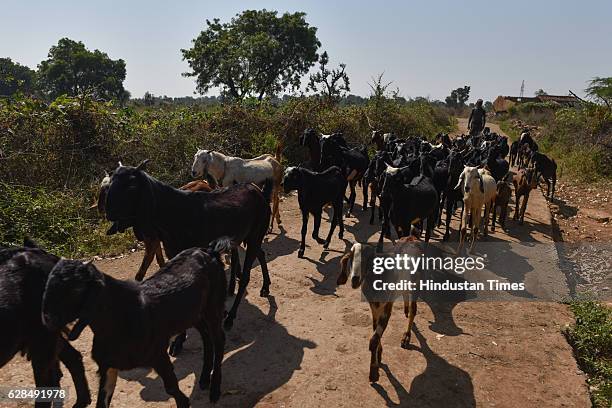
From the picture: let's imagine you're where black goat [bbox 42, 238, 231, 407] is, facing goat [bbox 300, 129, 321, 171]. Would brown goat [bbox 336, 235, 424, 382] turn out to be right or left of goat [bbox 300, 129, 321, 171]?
right

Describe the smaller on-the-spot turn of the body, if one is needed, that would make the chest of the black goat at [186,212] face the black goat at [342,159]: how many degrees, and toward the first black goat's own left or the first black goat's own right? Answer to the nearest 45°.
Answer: approximately 135° to the first black goat's own right

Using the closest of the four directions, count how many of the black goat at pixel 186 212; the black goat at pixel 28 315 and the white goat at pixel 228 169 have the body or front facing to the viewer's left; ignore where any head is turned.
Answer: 3

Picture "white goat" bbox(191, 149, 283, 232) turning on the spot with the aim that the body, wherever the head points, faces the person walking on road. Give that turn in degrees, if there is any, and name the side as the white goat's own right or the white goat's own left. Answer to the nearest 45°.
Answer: approximately 135° to the white goat's own right

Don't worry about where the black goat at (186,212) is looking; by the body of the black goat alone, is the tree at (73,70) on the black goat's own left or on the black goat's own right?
on the black goat's own right

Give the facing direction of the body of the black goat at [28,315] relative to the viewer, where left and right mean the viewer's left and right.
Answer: facing to the left of the viewer

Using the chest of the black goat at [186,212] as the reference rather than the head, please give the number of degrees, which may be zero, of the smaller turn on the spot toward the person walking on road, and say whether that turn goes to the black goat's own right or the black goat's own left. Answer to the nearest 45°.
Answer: approximately 135° to the black goat's own right

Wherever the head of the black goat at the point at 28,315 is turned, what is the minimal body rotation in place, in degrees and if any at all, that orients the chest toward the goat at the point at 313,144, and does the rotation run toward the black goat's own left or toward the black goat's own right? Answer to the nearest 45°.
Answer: approximately 135° to the black goat's own right

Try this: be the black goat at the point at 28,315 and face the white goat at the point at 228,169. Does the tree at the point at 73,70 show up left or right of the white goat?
left

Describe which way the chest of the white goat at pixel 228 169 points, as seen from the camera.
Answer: to the viewer's left

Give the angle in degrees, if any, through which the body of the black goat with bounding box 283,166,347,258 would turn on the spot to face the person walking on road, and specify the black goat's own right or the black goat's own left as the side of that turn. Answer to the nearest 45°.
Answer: approximately 180°

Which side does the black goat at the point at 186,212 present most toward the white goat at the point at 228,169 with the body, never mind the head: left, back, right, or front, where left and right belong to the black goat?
right

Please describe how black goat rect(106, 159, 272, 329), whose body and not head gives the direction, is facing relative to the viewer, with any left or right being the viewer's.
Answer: facing to the left of the viewer
